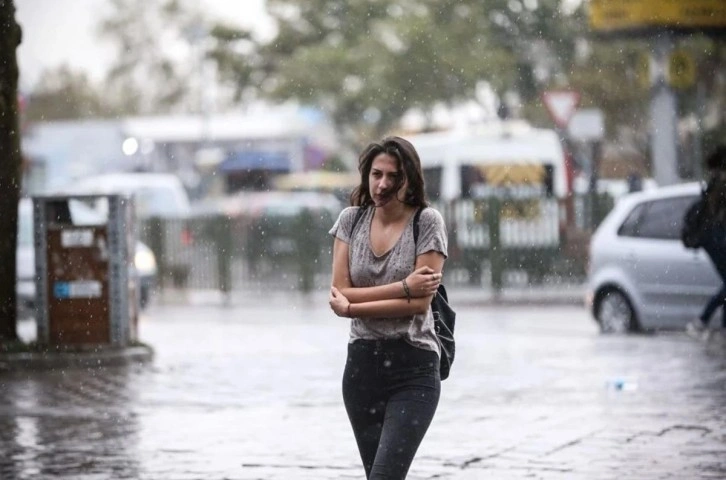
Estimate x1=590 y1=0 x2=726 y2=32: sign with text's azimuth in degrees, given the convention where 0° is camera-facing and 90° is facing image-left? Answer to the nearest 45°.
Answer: approximately 0°

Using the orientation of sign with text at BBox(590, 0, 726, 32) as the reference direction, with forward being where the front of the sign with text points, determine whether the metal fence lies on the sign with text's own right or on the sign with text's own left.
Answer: on the sign with text's own right

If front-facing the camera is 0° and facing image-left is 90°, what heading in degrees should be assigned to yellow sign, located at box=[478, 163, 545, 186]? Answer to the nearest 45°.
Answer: approximately 0°

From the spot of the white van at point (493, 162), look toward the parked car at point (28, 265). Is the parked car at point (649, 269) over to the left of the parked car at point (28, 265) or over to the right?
left
